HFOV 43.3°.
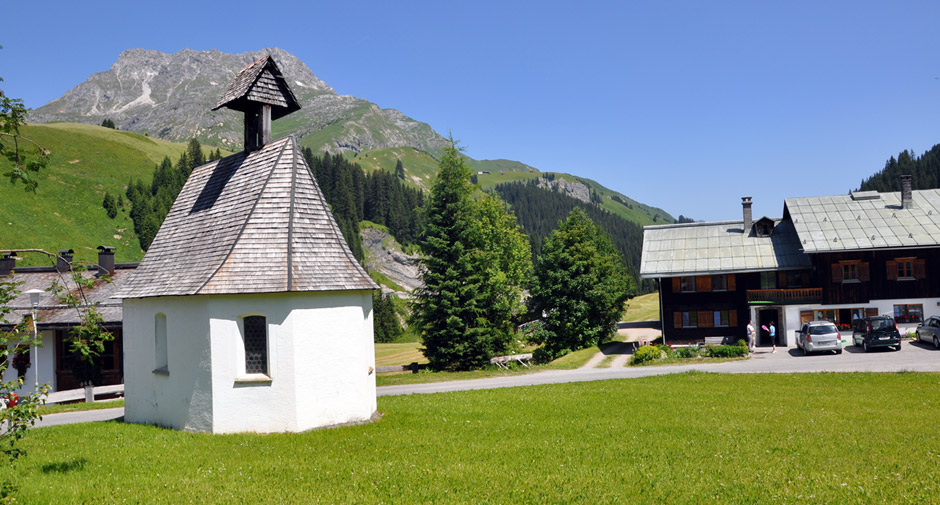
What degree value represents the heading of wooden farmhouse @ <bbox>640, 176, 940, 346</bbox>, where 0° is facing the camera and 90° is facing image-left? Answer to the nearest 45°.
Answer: approximately 0°

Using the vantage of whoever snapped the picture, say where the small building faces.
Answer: facing away from the viewer and to the left of the viewer

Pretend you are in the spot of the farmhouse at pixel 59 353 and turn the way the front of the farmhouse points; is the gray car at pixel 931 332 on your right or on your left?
on your left

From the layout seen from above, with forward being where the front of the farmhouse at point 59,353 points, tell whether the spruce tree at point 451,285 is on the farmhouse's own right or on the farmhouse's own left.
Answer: on the farmhouse's own left

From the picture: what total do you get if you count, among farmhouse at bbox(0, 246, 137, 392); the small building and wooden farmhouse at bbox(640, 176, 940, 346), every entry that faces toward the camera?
2

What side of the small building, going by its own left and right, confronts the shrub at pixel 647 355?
right

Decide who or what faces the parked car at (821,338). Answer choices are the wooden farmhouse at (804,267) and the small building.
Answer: the wooden farmhouse

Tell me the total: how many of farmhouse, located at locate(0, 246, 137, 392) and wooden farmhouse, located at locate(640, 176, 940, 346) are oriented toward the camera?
2
